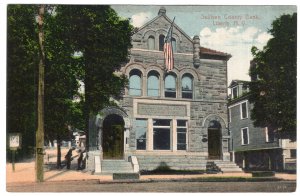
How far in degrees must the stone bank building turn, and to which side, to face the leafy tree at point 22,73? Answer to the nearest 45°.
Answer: approximately 45° to its right

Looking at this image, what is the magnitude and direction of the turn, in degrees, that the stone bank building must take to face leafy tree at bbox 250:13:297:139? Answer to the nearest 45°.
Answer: approximately 90° to its left

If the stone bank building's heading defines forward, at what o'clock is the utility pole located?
The utility pole is roughly at 2 o'clock from the stone bank building.

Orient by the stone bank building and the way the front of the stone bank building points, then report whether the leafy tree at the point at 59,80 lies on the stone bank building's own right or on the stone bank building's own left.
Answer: on the stone bank building's own right

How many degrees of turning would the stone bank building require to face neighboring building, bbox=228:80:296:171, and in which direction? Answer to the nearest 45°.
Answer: approximately 90° to its left

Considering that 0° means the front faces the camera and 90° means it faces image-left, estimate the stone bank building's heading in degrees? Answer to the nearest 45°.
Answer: approximately 0°
